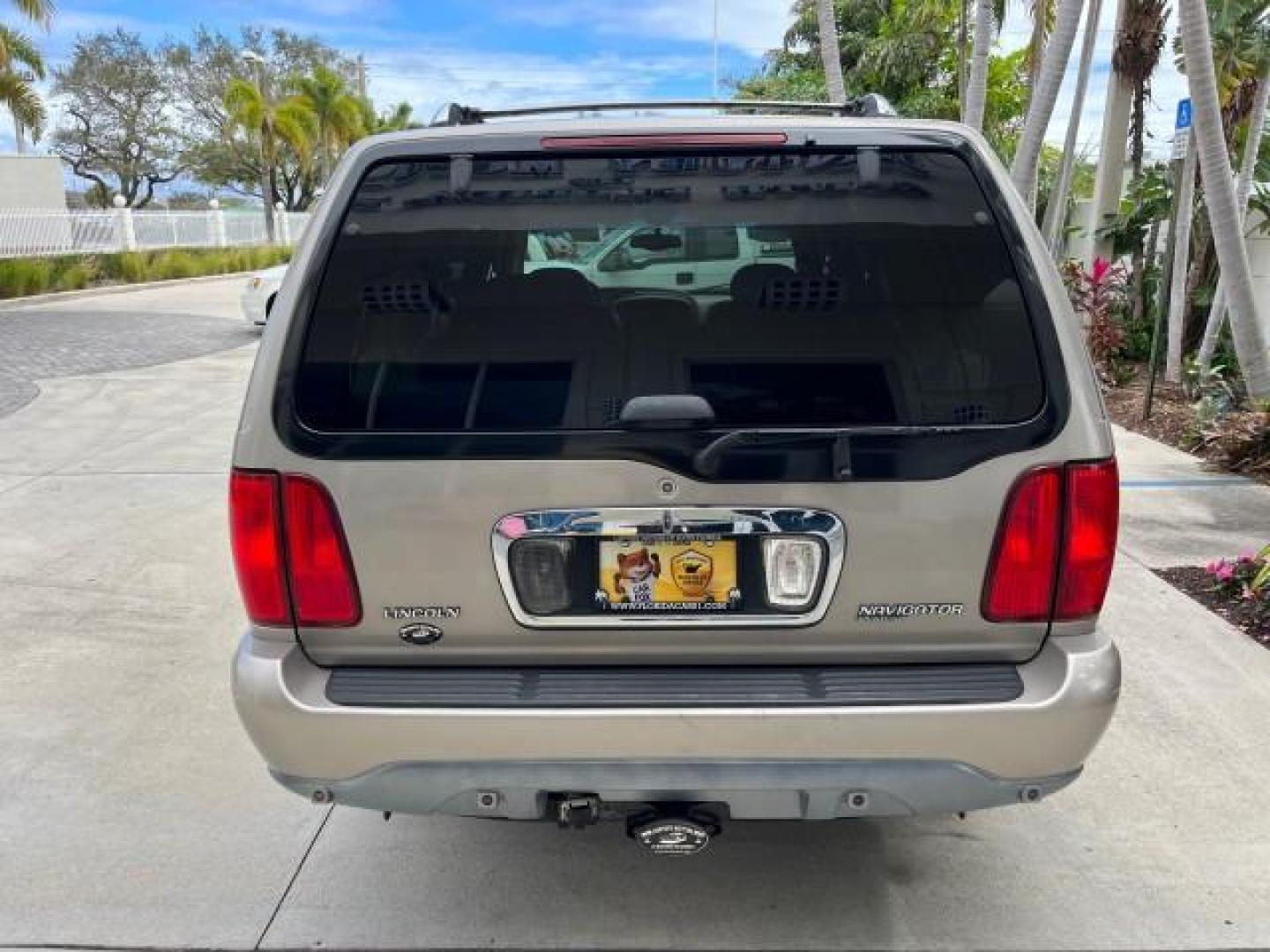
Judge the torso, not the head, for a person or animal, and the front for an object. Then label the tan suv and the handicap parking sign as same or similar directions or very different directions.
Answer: very different directions

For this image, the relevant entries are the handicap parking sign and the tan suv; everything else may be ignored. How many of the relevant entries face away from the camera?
1

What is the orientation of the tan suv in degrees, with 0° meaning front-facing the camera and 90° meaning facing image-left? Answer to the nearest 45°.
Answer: approximately 180°

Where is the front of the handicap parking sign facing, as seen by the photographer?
facing the viewer

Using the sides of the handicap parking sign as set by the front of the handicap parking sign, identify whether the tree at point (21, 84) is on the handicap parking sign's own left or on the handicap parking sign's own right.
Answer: on the handicap parking sign's own right

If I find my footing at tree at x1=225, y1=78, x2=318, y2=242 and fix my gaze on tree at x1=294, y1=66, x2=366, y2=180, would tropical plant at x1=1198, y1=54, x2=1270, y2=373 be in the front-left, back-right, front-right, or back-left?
back-right

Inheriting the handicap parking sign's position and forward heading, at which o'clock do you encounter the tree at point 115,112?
The tree is roughly at 4 o'clock from the handicap parking sign.

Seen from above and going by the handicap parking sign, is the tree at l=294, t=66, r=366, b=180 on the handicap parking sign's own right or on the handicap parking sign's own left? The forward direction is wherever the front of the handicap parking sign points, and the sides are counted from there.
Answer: on the handicap parking sign's own right

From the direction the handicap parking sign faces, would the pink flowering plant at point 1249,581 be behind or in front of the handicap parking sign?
in front

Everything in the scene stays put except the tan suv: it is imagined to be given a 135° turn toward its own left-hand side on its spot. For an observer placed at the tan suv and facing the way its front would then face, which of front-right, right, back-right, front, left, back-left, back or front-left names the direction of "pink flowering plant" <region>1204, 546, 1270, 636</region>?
back

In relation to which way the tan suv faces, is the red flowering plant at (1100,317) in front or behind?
in front

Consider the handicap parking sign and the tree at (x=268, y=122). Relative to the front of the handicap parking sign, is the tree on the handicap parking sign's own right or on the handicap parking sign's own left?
on the handicap parking sign's own right

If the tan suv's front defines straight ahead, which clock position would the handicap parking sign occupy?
The handicap parking sign is roughly at 1 o'clock from the tan suv.
